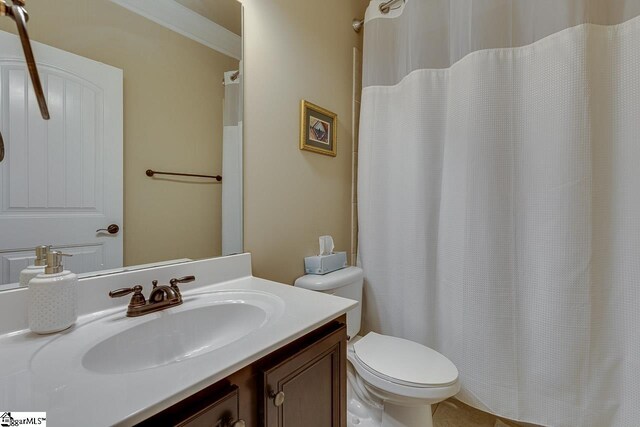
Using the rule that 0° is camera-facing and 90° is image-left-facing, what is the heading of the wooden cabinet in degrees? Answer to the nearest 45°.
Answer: approximately 315°

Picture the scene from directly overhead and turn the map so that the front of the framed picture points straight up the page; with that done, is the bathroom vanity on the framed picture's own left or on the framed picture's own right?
on the framed picture's own right

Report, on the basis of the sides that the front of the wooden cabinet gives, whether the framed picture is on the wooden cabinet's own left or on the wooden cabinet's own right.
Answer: on the wooden cabinet's own left

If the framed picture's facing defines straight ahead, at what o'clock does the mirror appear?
The mirror is roughly at 3 o'clock from the framed picture.

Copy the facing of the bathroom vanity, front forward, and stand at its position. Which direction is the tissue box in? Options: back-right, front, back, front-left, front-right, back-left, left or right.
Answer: left

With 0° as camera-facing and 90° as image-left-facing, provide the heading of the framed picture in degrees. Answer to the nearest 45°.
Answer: approximately 315°

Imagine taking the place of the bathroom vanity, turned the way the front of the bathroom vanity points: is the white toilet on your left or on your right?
on your left

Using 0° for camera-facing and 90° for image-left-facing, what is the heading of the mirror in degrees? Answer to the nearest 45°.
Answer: approximately 315°

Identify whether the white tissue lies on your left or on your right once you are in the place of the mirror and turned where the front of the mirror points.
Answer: on your left

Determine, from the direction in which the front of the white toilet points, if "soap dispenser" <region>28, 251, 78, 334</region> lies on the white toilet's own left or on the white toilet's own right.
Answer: on the white toilet's own right
